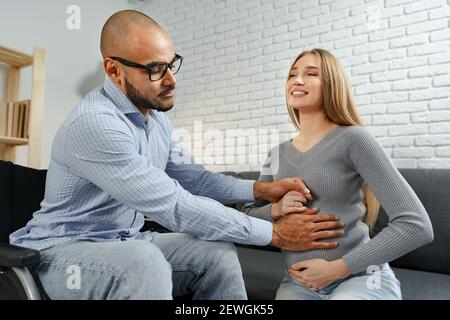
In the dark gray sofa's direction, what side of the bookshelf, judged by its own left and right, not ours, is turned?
front

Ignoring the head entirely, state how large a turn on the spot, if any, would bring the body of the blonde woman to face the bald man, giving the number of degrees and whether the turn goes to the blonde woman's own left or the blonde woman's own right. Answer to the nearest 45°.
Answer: approximately 45° to the blonde woman's own right

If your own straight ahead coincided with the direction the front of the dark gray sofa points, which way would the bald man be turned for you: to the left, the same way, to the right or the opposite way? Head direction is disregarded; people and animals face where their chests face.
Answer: to the left

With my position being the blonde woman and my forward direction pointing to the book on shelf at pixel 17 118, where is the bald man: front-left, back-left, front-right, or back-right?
front-left

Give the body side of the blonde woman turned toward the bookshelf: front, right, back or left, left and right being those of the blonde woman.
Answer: right

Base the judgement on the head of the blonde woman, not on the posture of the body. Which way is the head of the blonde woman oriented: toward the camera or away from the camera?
toward the camera

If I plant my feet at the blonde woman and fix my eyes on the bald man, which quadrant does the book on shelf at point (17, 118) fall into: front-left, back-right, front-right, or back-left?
front-right

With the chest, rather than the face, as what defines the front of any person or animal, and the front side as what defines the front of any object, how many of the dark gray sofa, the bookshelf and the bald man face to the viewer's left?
0

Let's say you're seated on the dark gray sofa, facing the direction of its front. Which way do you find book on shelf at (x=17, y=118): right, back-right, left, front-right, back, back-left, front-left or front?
right

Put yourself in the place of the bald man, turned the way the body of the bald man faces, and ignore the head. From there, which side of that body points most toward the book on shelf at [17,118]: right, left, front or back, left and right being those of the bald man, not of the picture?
back

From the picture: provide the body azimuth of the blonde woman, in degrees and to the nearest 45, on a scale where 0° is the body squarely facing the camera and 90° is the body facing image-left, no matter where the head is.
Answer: approximately 45°

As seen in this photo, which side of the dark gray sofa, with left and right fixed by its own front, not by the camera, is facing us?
front

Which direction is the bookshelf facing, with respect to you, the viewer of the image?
facing the viewer and to the right of the viewer
